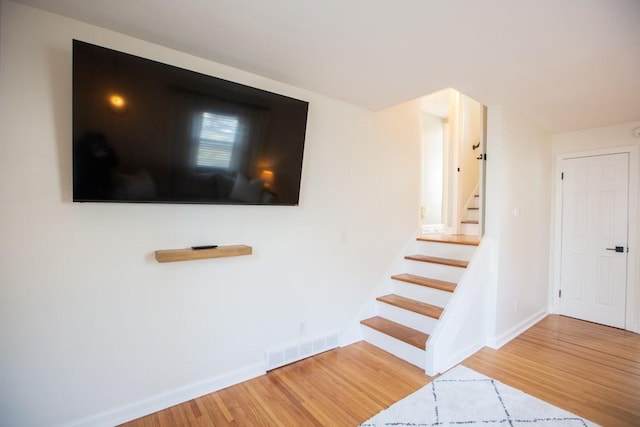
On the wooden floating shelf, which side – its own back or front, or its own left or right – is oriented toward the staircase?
left

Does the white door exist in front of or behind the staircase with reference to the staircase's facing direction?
behind

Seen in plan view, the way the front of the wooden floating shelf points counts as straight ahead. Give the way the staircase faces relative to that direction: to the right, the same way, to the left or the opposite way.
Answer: to the right

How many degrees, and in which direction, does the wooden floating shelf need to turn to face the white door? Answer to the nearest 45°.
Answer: approximately 90° to its left

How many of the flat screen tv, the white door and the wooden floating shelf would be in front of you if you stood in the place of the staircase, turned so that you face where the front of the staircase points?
2
